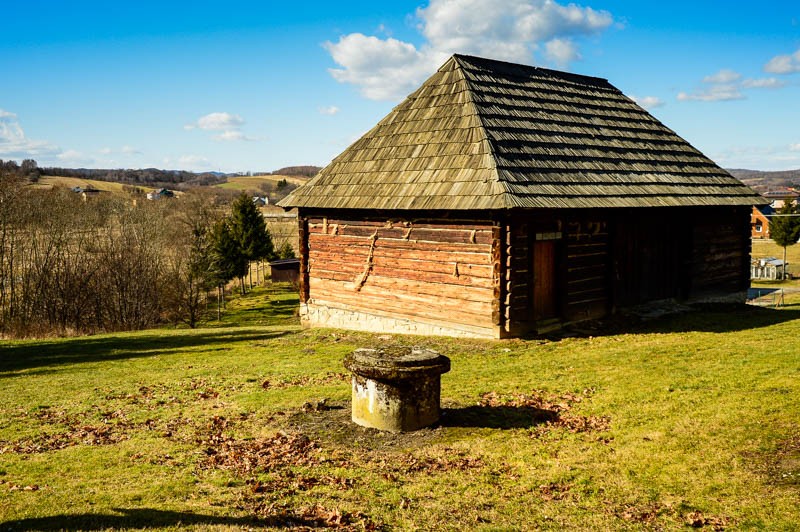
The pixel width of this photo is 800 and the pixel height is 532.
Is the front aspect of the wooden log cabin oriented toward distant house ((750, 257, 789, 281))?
no

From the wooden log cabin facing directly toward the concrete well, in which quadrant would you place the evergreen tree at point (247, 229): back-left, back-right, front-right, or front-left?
back-right

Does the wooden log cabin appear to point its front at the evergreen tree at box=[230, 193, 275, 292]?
no

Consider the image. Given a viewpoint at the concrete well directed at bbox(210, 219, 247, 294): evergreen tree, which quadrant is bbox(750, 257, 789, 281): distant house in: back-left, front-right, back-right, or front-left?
front-right

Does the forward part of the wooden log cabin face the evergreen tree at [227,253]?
no

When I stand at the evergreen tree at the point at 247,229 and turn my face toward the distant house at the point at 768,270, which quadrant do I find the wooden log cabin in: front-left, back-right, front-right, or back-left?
front-right

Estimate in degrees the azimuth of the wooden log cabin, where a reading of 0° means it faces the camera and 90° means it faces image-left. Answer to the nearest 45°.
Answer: approximately 315°

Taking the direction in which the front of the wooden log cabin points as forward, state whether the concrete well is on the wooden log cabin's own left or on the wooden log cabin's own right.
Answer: on the wooden log cabin's own right
